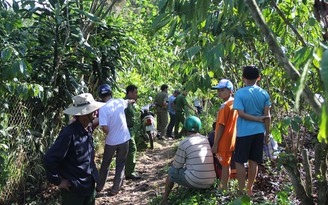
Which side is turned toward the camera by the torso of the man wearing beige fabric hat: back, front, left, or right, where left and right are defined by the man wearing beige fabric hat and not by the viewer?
right

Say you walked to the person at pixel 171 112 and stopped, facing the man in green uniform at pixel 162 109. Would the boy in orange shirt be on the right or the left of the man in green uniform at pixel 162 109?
left

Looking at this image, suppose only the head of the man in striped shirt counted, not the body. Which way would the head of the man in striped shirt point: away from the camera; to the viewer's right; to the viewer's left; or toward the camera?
away from the camera

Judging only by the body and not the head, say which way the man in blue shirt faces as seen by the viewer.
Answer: away from the camera

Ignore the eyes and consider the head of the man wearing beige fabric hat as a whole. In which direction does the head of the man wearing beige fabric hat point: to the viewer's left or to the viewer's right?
to the viewer's right

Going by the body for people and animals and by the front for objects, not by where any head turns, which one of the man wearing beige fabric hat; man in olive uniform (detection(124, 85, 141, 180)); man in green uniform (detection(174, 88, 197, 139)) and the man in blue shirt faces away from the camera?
the man in blue shirt

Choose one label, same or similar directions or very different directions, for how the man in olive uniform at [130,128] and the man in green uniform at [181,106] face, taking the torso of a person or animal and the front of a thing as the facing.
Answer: same or similar directions
